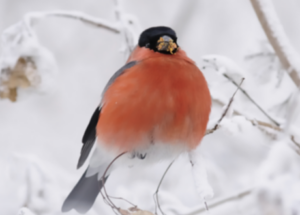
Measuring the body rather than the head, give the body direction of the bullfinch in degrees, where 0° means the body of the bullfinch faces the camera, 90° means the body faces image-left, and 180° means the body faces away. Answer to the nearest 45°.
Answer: approximately 315°
